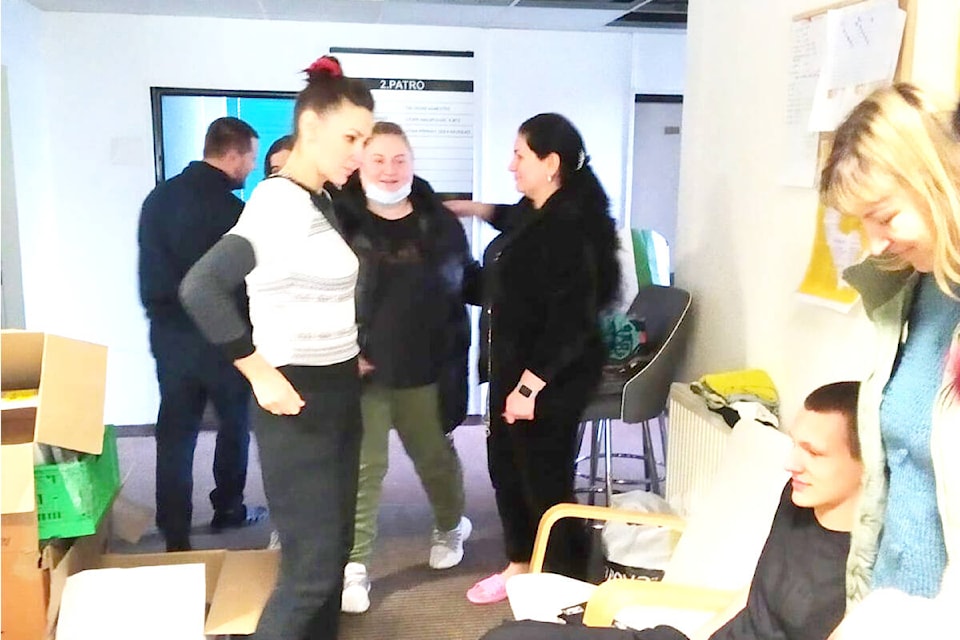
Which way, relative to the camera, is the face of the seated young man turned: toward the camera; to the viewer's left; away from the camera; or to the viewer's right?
to the viewer's left

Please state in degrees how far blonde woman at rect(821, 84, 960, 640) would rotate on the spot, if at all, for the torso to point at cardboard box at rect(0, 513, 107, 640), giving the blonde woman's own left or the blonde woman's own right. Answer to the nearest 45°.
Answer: approximately 45° to the blonde woman's own right

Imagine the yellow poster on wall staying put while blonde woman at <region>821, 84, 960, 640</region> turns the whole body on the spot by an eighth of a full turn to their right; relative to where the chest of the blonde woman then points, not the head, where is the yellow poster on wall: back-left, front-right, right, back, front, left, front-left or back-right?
right

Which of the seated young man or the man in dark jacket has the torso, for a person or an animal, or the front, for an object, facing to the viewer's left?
the seated young man

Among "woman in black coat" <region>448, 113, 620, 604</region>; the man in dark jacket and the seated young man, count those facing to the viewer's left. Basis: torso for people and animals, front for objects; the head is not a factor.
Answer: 2

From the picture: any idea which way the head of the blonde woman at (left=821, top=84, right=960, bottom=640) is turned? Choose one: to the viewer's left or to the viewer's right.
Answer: to the viewer's left

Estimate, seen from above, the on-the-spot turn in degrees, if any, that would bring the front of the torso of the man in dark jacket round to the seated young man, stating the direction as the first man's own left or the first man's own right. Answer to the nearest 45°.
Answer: approximately 90° to the first man's own right

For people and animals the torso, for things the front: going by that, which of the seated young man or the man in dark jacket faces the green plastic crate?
the seated young man

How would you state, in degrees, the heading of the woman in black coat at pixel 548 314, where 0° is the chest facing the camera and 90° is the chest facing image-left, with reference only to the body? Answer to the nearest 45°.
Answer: approximately 90°

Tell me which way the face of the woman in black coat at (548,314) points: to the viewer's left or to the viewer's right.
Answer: to the viewer's left
